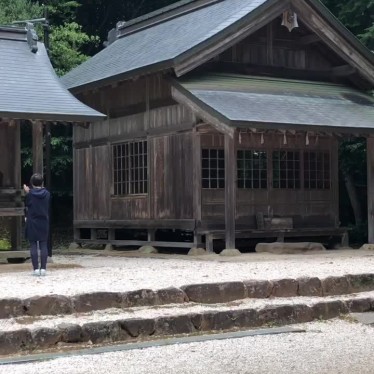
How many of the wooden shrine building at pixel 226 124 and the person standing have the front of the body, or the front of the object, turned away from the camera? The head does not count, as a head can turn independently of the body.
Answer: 1

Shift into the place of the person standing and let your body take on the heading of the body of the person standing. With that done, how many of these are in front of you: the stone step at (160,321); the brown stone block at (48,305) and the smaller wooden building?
1

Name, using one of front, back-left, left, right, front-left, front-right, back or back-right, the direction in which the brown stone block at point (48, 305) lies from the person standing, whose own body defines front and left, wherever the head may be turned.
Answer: back

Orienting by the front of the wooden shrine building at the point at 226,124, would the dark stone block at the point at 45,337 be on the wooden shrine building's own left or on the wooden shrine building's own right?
on the wooden shrine building's own right

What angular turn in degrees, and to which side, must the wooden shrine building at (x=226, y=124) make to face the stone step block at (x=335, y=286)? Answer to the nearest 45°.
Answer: approximately 45° to its right

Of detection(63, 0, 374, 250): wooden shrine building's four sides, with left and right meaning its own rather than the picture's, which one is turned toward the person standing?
right

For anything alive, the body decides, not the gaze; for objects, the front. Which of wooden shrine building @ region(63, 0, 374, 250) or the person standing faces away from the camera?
the person standing

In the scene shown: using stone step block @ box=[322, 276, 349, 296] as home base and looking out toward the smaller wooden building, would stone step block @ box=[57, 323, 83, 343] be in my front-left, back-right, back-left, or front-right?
front-left

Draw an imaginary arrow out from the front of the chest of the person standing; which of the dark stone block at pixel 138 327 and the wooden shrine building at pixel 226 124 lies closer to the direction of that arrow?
the wooden shrine building

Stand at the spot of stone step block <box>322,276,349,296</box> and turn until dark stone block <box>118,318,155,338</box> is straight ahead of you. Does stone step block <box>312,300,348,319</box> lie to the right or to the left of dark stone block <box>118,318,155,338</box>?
left

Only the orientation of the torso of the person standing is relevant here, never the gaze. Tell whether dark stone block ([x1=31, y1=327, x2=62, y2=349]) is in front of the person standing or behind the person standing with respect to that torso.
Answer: behind

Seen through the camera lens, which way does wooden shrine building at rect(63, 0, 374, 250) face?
facing the viewer and to the right of the viewer

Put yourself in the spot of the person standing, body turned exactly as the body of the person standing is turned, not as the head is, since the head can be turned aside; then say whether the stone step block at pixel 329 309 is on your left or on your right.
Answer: on your right

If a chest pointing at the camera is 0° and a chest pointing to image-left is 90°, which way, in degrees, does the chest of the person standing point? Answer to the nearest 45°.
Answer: approximately 180°

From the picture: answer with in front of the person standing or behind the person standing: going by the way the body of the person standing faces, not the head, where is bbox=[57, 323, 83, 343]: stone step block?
behind

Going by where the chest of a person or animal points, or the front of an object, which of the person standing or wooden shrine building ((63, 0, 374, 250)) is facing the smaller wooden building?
the person standing

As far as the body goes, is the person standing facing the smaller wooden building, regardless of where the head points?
yes

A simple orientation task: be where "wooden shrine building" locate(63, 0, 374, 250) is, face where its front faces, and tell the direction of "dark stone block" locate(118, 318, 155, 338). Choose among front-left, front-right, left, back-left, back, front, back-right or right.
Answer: front-right

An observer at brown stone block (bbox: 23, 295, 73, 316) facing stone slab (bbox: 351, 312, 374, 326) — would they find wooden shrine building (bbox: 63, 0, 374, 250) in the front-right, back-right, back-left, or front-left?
front-left
